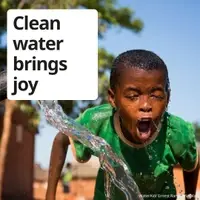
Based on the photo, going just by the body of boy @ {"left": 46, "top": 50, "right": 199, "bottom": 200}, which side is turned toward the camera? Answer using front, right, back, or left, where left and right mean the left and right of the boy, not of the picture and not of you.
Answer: front
